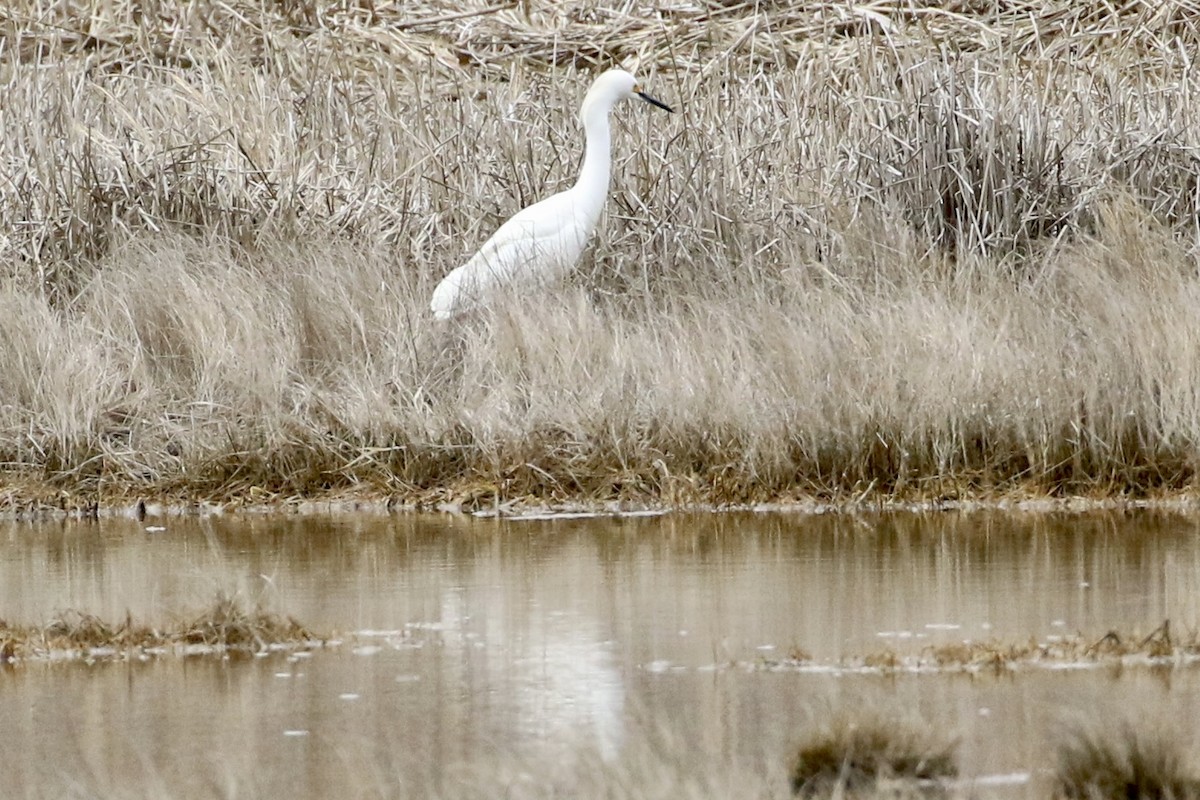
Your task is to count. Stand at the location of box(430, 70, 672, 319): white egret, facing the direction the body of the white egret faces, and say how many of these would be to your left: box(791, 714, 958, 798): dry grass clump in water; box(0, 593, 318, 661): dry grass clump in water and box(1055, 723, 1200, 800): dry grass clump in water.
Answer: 0

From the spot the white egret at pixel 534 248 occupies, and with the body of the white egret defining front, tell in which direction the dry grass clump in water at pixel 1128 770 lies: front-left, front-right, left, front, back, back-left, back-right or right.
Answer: right

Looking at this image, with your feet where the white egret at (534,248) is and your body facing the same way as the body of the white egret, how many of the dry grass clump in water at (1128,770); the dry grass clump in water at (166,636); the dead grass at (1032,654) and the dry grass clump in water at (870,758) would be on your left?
0

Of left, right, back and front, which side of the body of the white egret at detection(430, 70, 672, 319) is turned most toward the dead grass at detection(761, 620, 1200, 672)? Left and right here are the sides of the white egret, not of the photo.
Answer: right

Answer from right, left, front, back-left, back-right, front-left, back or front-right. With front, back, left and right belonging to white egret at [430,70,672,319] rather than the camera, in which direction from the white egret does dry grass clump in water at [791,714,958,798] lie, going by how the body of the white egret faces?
right

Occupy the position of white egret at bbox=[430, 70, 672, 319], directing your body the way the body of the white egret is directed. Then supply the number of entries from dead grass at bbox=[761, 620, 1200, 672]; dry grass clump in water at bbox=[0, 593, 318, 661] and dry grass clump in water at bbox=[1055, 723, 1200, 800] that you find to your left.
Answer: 0

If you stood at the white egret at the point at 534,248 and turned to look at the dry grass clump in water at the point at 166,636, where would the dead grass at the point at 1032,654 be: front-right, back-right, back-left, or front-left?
front-left

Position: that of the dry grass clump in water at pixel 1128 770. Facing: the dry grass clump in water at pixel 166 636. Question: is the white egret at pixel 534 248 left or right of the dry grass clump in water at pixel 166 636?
right

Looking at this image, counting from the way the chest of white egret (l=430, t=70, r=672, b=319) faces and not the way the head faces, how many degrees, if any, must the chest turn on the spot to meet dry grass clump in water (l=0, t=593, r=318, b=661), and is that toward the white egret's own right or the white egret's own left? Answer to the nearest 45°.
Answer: approximately 90° to the white egret's own right

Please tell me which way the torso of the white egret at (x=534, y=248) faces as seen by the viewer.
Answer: to the viewer's right

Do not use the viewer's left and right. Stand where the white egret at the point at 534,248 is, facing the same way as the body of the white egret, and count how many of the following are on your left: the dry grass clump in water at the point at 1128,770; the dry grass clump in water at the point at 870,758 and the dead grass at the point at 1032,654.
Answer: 0
